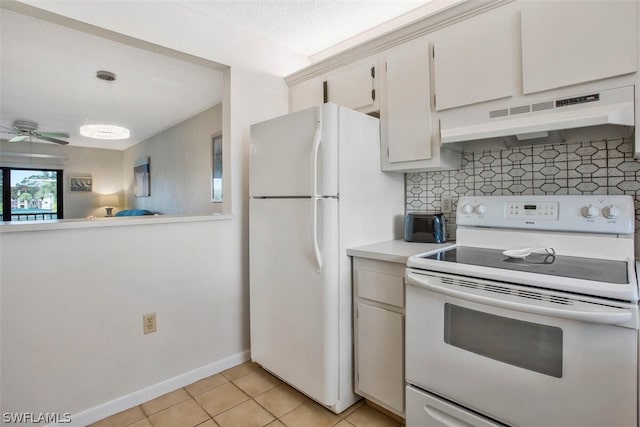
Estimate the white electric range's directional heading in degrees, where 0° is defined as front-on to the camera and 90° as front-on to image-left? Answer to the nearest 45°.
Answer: approximately 45°

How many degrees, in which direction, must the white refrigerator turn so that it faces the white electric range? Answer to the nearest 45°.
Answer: approximately 90° to its left

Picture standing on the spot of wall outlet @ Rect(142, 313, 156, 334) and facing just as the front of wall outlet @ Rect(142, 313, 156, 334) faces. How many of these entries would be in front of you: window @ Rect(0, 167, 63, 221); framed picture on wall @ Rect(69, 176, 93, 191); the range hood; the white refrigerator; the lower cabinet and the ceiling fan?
3

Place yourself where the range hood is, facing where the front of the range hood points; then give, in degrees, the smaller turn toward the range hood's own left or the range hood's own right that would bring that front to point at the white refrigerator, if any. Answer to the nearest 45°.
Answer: approximately 45° to the range hood's own right

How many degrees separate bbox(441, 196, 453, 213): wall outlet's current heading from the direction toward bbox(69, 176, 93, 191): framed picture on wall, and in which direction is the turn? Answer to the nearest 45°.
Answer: approximately 45° to its right

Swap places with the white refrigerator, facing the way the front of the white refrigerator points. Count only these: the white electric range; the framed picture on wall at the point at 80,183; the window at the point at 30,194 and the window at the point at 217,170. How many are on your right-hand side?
3

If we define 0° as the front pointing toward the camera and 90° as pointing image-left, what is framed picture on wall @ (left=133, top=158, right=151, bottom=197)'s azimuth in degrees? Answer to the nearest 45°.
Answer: approximately 45°

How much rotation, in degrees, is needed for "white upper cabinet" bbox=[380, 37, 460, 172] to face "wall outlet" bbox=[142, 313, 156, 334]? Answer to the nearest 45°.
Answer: approximately 45° to its right
